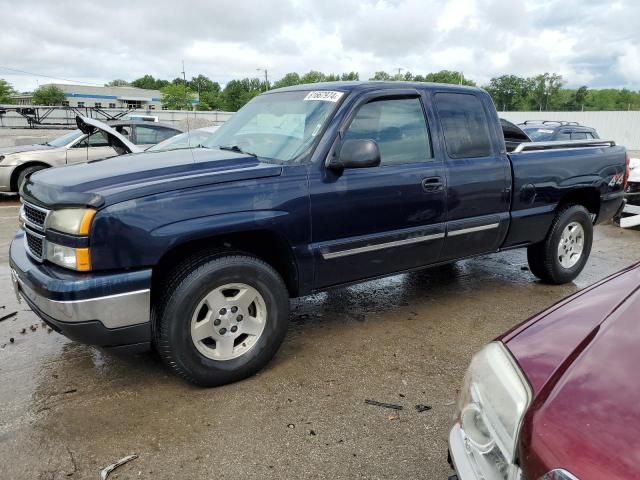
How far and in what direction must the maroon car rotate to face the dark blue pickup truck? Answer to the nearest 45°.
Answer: approximately 90° to its right

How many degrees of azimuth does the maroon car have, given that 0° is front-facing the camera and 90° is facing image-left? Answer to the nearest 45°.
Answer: approximately 45°

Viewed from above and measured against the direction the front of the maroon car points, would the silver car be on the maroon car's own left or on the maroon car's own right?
on the maroon car's own right

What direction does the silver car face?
to the viewer's left

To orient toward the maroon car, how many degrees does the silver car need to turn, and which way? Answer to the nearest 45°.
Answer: approximately 90° to its left

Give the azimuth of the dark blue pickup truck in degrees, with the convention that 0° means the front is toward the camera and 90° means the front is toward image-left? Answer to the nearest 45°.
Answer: approximately 45°
